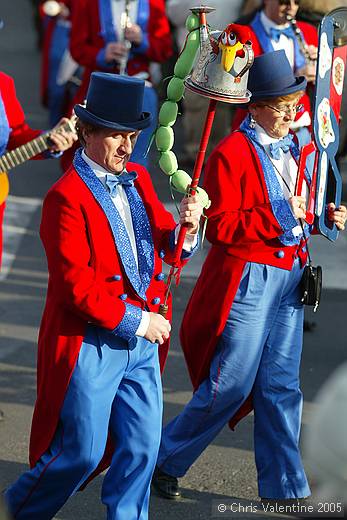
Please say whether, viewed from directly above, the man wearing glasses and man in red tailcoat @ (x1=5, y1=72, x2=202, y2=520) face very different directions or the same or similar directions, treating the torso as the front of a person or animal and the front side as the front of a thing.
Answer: same or similar directions

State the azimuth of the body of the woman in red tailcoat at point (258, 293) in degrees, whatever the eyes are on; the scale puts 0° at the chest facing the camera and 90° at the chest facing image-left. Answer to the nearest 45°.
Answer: approximately 315°

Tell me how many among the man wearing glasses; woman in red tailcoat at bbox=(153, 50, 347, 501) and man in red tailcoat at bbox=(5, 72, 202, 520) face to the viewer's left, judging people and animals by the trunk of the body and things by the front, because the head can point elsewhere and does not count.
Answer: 0

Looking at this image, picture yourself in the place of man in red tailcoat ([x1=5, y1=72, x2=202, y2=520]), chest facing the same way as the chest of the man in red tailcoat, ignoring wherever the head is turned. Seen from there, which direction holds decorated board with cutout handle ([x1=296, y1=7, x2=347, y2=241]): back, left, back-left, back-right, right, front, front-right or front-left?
left

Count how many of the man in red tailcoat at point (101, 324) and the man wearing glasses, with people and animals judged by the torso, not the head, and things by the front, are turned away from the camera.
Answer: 0

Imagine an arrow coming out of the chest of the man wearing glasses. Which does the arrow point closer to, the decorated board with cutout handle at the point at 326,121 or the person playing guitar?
the decorated board with cutout handle

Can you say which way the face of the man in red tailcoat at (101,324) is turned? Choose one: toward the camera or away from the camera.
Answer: toward the camera

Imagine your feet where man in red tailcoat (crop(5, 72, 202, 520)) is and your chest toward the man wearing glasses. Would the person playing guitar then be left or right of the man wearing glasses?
left

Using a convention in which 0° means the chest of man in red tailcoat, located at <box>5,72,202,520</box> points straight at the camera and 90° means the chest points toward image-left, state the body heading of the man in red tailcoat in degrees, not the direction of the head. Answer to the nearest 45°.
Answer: approximately 315°

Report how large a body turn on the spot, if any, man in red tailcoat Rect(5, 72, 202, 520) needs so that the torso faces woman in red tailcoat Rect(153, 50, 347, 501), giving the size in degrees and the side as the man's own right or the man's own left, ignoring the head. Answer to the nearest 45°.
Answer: approximately 90° to the man's own left

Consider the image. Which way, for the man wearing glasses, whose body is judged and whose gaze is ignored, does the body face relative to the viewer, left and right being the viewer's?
facing the viewer and to the right of the viewer
